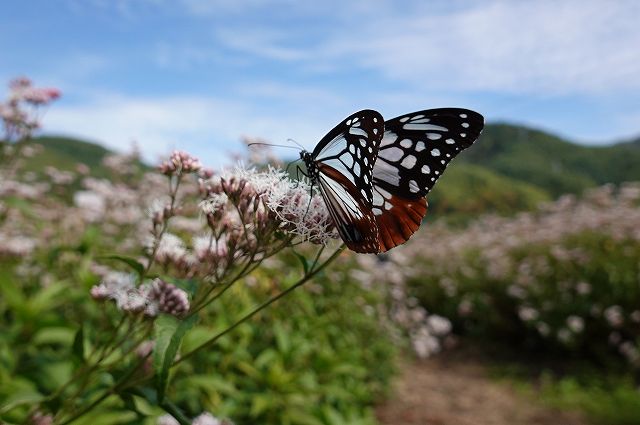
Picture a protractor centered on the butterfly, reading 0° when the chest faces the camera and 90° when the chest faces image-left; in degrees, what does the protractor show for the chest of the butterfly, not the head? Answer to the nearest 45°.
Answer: approximately 90°

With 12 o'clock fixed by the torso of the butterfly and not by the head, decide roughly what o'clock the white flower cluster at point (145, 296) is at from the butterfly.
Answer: The white flower cluster is roughly at 11 o'clock from the butterfly.
